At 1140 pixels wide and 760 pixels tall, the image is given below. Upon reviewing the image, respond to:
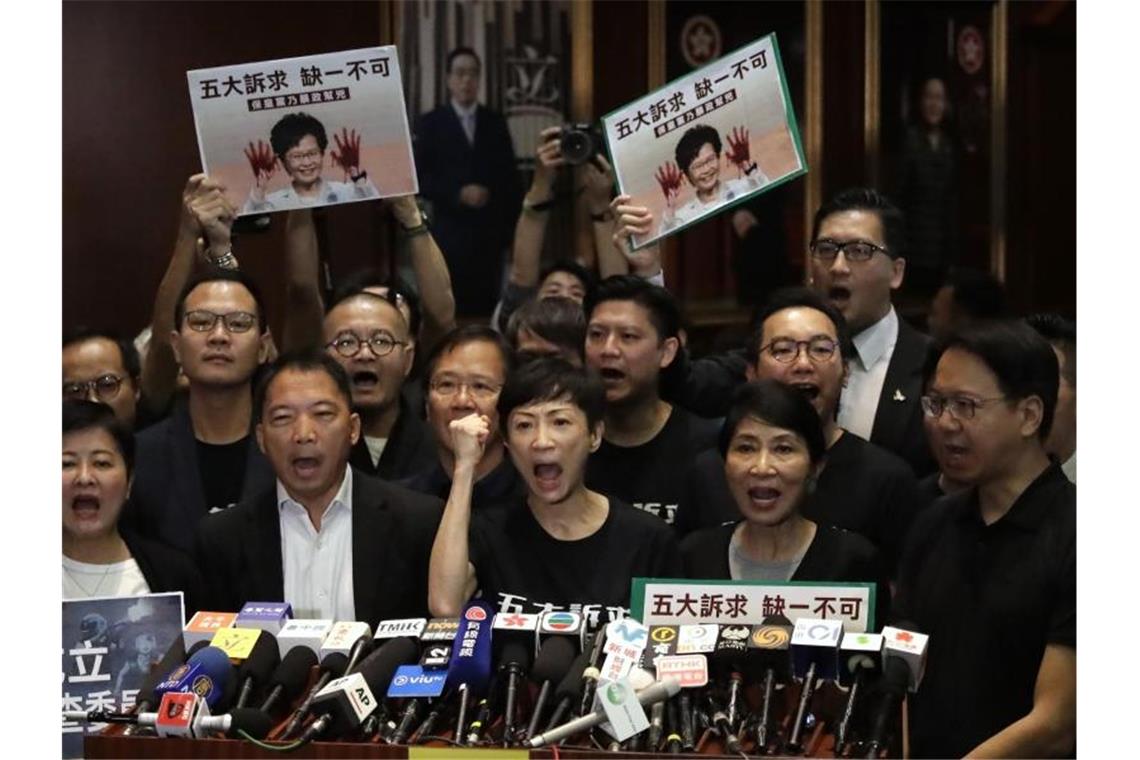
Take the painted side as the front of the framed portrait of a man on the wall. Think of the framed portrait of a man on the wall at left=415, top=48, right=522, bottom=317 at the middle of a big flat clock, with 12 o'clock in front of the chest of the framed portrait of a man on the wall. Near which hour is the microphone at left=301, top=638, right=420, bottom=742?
The microphone is roughly at 12 o'clock from the framed portrait of a man on the wall.

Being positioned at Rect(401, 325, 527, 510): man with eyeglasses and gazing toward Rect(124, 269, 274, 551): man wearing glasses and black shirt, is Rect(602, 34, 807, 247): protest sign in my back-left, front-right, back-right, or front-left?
back-right

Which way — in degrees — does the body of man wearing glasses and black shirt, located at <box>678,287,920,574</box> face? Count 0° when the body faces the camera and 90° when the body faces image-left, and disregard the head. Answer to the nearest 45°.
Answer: approximately 0°

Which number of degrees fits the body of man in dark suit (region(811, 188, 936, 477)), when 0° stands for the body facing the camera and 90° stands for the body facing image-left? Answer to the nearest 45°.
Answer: approximately 45°

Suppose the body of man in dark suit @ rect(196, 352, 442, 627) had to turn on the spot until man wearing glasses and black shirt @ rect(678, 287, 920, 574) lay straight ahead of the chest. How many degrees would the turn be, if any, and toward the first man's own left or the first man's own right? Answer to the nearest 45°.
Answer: approximately 90° to the first man's own left

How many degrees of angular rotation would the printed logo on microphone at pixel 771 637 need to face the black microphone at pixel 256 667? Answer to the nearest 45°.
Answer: approximately 90° to its right

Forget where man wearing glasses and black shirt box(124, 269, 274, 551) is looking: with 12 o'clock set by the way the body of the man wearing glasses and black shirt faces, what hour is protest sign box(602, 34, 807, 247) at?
The protest sign is roughly at 9 o'clock from the man wearing glasses and black shirt.

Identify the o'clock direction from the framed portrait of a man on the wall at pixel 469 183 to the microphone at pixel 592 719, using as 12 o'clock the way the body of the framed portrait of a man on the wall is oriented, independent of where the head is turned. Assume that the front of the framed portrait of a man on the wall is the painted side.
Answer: The microphone is roughly at 12 o'clock from the framed portrait of a man on the wall.

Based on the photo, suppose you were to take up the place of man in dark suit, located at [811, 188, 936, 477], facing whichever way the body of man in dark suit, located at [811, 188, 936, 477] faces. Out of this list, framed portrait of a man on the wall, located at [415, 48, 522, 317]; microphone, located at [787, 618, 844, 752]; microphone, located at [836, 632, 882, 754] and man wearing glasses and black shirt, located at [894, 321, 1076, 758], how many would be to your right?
1

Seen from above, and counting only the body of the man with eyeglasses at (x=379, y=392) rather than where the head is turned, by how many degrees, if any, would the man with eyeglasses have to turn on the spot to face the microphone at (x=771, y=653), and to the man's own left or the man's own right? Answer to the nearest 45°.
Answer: approximately 45° to the man's own left
